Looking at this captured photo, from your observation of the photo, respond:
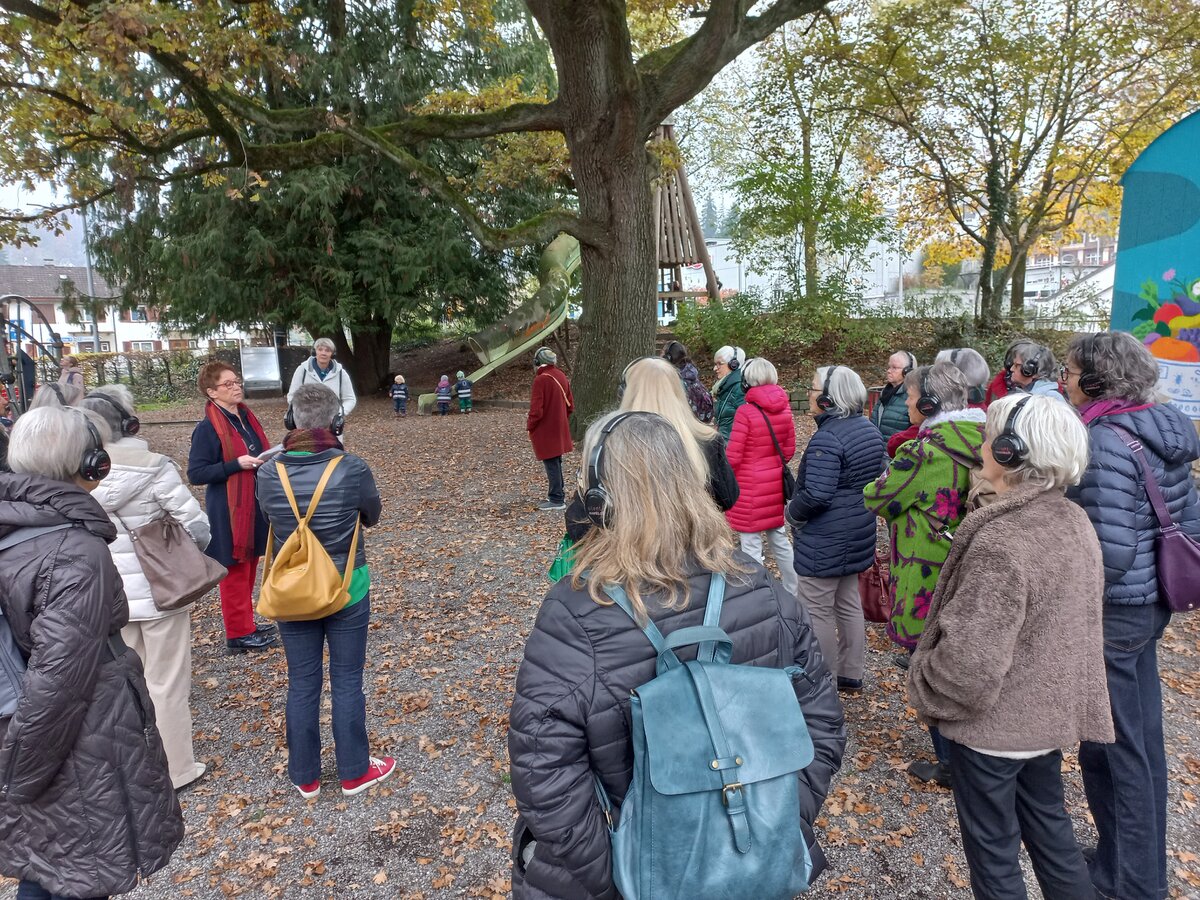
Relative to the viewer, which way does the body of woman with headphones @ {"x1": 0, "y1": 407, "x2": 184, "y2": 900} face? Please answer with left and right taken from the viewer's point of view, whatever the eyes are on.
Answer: facing away from the viewer and to the right of the viewer

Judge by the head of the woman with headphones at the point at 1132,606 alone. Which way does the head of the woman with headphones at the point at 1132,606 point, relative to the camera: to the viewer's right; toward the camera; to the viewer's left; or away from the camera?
to the viewer's left

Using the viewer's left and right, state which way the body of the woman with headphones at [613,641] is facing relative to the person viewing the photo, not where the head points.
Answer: facing away from the viewer and to the left of the viewer

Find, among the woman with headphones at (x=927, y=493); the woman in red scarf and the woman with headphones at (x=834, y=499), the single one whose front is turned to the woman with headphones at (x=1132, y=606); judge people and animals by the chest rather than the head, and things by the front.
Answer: the woman in red scarf

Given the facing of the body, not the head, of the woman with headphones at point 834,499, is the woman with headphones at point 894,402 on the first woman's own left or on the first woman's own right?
on the first woman's own right

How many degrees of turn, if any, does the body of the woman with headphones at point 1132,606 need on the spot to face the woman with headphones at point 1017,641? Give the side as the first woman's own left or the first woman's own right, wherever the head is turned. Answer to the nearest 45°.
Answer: approximately 90° to the first woman's own left

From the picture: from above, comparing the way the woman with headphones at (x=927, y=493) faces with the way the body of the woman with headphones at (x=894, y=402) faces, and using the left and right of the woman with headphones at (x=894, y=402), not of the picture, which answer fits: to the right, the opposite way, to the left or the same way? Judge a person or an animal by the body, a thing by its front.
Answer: to the right

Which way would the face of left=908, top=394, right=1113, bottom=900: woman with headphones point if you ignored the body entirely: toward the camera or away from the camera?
away from the camera

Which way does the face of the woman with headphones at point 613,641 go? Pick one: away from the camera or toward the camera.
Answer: away from the camera

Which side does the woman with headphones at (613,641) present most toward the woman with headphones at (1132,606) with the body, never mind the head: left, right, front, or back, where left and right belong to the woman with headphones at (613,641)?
right

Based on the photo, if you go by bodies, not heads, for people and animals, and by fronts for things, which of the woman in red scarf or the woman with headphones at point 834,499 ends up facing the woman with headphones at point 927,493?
the woman in red scarf

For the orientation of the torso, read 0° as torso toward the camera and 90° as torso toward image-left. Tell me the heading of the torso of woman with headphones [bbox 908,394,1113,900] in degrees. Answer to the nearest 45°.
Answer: approximately 135°
